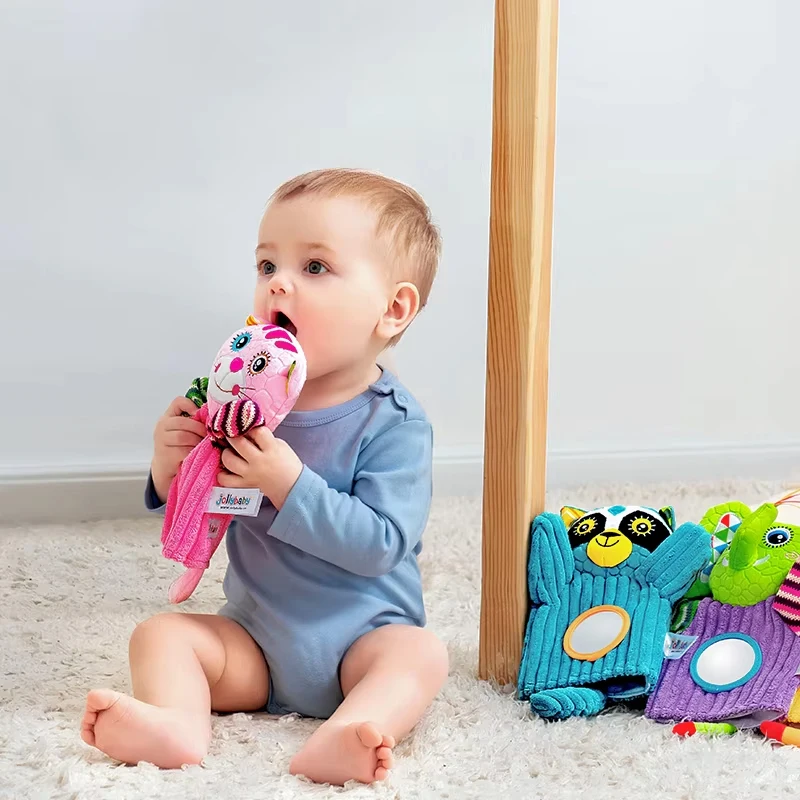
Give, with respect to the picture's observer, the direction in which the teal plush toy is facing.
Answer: facing the viewer

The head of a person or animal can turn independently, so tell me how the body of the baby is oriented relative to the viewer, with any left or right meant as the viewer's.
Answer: facing the viewer and to the left of the viewer

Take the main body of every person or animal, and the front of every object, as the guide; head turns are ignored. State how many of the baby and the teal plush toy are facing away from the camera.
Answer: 0

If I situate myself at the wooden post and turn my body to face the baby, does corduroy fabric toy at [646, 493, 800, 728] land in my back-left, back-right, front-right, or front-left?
back-left
